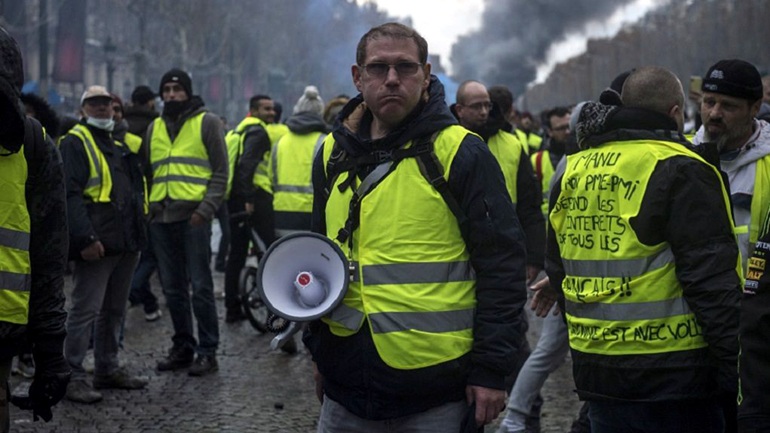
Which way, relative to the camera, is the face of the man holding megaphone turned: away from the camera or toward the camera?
toward the camera

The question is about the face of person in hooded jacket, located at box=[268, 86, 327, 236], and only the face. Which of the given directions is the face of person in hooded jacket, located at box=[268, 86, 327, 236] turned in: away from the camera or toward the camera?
away from the camera

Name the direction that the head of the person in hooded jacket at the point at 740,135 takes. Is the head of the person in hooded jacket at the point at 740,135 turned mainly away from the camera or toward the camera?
toward the camera

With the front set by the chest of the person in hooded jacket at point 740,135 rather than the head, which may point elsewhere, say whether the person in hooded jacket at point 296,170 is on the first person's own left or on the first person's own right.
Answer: on the first person's own right
